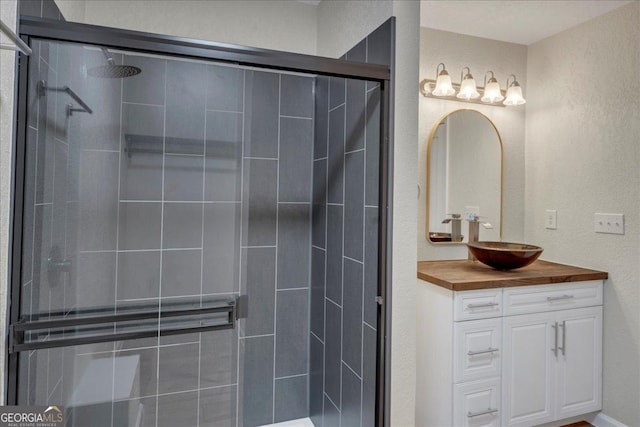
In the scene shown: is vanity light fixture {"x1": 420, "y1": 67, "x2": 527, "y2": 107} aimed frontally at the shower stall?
no

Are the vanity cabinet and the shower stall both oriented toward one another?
no

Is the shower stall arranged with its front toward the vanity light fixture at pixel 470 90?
no

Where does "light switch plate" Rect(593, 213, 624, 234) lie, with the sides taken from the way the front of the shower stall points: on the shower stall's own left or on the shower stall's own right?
on the shower stall's own left

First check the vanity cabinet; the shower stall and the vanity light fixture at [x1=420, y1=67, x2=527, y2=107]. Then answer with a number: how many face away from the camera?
0

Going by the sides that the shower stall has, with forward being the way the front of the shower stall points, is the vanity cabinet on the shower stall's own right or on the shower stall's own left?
on the shower stall's own left

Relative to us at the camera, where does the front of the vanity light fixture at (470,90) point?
facing the viewer and to the right of the viewer

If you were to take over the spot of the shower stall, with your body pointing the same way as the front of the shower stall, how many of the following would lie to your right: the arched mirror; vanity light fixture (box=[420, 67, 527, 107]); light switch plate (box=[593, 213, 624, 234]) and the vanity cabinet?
0

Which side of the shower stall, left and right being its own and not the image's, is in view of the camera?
front

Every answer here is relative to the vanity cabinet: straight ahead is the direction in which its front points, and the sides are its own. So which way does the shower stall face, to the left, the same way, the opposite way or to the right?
the same way

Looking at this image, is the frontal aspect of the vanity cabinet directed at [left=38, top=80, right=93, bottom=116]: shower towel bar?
no

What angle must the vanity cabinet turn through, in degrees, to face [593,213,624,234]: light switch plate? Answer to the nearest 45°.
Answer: approximately 90° to its left

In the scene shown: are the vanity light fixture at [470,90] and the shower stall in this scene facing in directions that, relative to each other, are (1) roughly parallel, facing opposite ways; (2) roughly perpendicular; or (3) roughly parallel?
roughly parallel

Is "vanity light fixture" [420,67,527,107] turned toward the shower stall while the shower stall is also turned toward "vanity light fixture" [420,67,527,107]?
no

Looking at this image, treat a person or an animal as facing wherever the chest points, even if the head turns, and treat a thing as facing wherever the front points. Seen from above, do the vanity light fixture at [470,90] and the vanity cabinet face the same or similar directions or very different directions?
same or similar directions

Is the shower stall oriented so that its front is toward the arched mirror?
no
